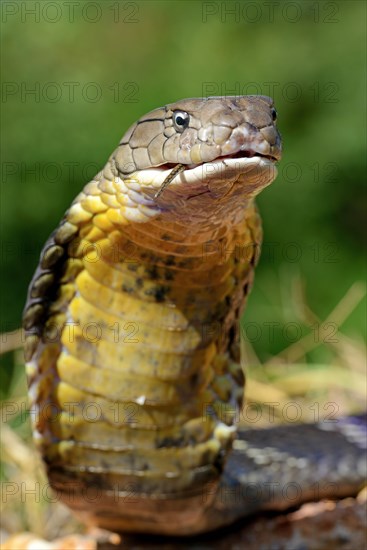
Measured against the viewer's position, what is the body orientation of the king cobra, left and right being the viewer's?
facing the viewer and to the right of the viewer
